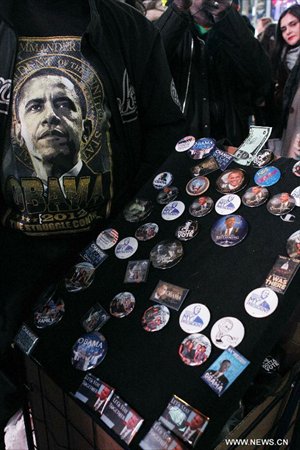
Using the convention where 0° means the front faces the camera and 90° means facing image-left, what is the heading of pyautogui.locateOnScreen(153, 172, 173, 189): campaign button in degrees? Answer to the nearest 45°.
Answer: approximately 0°

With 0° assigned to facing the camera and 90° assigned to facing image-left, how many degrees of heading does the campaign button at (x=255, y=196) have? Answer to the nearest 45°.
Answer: approximately 0°
